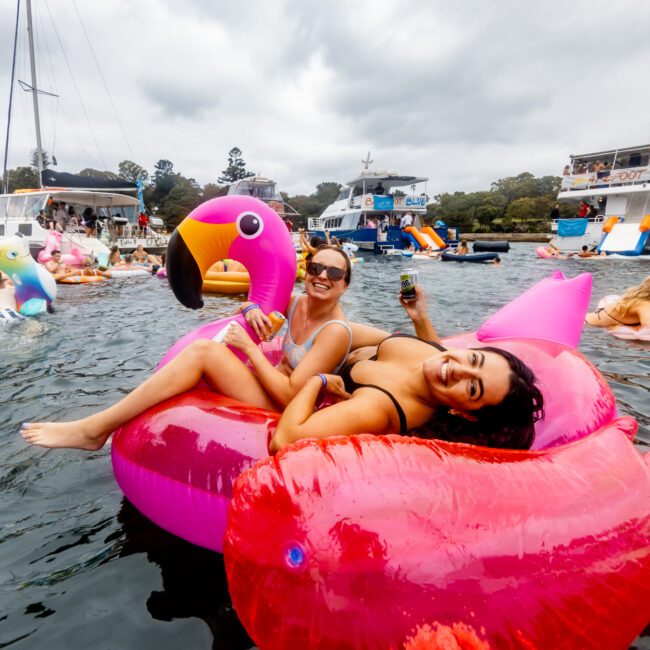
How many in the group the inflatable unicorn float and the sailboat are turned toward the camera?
0

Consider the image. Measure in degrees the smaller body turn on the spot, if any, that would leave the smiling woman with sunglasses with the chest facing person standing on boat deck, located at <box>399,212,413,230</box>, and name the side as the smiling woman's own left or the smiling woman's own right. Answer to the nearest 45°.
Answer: approximately 180°

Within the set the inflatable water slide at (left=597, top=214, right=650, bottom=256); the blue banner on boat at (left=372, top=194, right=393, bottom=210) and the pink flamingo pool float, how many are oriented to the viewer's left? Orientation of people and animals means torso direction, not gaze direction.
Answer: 1

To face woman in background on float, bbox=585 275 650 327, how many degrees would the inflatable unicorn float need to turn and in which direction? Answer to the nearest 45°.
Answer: approximately 135° to its left

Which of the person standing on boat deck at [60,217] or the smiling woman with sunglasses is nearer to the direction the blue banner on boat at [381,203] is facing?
the smiling woman with sunglasses

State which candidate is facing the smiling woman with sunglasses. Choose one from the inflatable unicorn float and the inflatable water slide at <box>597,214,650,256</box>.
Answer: the inflatable water slide

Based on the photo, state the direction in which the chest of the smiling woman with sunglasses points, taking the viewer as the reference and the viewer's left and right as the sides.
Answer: facing the viewer and to the left of the viewer

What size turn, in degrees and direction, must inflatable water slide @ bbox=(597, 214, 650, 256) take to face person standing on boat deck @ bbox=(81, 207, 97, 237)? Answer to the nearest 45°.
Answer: approximately 45° to its right

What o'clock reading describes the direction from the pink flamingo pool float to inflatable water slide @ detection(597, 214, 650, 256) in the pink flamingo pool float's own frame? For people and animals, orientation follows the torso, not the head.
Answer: The inflatable water slide is roughly at 4 o'clock from the pink flamingo pool float.

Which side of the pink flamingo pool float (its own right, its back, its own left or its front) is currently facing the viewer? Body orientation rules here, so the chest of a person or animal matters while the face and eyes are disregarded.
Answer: left

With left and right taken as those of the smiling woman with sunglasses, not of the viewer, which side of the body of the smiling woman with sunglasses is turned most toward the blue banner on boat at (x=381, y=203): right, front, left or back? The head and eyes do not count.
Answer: back

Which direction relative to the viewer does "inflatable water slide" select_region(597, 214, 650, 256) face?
toward the camera
